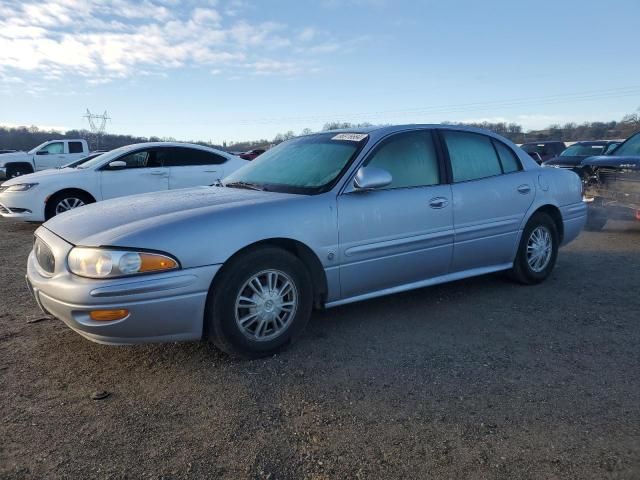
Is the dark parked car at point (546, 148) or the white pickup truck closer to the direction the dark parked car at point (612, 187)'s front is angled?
the white pickup truck

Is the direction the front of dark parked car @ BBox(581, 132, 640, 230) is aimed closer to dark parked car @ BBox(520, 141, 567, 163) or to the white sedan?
the white sedan

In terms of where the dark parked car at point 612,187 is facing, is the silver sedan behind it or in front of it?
in front

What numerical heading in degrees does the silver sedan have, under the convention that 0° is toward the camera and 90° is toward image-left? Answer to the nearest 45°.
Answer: approximately 45°

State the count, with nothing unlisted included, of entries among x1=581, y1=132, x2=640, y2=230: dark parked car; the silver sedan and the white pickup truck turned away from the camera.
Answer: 0

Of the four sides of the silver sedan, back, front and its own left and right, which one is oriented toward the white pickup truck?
right

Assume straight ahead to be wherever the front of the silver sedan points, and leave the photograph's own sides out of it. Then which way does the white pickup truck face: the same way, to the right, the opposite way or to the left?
the same way

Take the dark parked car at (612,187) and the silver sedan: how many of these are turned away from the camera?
0

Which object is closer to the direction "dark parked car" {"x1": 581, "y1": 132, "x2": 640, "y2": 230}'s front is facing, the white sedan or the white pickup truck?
the white sedan

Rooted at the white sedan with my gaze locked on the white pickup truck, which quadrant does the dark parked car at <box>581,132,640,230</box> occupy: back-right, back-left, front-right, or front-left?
back-right

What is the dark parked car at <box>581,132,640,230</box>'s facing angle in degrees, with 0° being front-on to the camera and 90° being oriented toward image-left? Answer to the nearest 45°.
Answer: approximately 45°

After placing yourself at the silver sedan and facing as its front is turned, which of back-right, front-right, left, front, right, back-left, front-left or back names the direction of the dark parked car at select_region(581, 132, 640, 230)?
back

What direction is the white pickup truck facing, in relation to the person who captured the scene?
facing to the left of the viewer

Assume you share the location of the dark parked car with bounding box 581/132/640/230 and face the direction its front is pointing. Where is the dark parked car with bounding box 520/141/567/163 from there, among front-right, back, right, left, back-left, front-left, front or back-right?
back-right

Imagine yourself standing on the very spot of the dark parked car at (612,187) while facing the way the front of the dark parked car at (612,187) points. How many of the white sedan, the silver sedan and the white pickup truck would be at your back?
0

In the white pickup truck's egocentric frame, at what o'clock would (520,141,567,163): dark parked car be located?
The dark parked car is roughly at 7 o'clock from the white pickup truck.

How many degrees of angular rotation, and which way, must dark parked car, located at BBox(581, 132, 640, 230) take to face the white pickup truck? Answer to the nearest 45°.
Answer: approximately 45° to its right

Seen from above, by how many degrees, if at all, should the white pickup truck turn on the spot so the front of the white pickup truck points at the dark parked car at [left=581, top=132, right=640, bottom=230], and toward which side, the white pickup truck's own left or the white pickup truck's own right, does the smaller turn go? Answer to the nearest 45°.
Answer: approximately 135° to the white pickup truck's own left

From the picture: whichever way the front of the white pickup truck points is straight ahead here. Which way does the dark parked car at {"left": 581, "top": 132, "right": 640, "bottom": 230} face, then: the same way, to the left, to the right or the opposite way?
the same way
